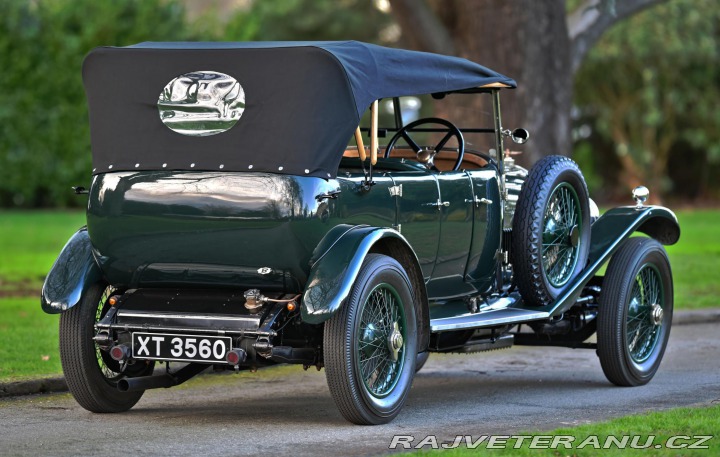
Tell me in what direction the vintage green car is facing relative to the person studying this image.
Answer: facing away from the viewer and to the right of the viewer

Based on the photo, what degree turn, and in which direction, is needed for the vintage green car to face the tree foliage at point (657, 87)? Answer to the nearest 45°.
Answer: approximately 45° to its left
